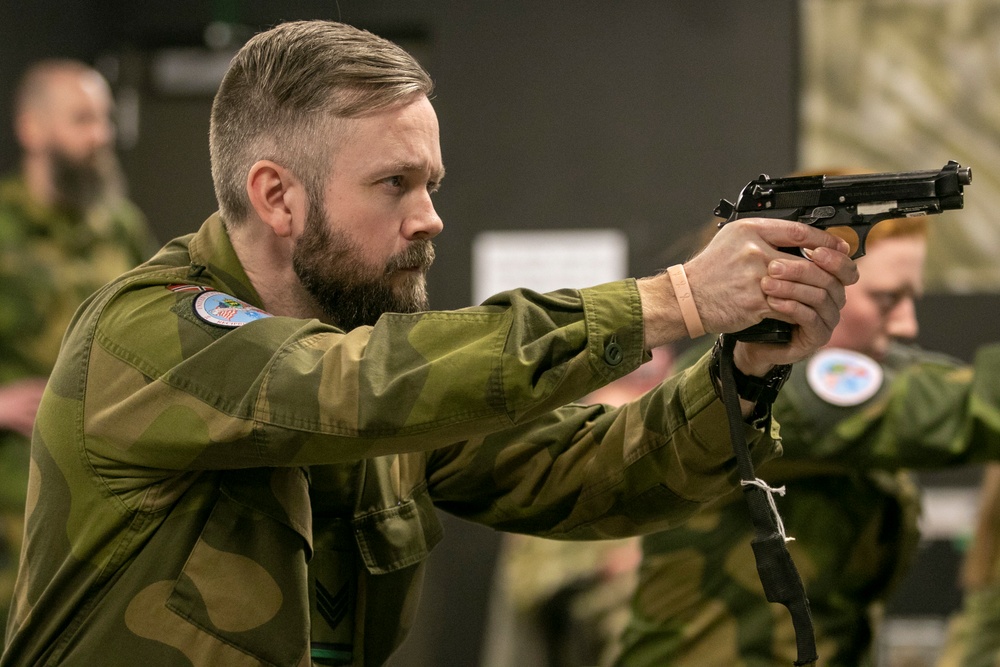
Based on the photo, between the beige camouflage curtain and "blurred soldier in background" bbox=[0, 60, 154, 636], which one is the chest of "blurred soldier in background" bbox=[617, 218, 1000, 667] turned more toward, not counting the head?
the beige camouflage curtain

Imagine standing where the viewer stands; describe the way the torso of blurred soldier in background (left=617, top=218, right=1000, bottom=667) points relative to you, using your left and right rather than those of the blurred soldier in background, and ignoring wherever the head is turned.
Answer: facing to the right of the viewer

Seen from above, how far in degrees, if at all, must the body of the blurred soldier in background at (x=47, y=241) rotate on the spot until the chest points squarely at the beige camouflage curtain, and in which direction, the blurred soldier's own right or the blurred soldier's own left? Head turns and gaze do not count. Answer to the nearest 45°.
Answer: approximately 45° to the blurred soldier's own left

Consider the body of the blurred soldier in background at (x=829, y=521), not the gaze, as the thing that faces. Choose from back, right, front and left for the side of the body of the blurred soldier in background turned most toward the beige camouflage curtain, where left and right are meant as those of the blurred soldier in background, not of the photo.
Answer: left

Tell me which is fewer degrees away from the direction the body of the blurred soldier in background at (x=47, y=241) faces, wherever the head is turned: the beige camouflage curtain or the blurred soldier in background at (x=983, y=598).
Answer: the blurred soldier in background

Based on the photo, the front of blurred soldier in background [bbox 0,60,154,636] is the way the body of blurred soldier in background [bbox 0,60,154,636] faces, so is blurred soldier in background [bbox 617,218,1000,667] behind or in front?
in front

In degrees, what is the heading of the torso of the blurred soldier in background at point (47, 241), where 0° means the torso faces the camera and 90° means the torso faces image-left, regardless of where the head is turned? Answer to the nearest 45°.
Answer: approximately 315°

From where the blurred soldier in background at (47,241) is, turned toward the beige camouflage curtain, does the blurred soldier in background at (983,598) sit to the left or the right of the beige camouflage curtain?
right

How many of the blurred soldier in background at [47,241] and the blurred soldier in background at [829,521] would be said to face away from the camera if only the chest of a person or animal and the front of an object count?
0
